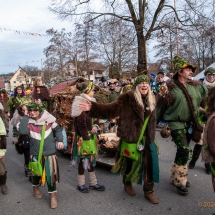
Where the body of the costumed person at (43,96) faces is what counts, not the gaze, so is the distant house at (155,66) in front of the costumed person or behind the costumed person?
behind

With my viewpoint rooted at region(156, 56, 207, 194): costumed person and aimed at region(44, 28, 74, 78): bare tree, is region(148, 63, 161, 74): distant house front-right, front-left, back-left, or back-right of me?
front-right

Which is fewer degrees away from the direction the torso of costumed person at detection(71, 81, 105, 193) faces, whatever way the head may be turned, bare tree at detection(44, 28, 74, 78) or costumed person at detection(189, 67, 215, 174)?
the costumed person

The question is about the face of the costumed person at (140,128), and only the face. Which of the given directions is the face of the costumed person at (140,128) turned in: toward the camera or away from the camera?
toward the camera

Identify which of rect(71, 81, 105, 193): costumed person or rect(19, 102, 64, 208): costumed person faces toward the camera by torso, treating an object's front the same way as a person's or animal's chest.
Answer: rect(19, 102, 64, 208): costumed person

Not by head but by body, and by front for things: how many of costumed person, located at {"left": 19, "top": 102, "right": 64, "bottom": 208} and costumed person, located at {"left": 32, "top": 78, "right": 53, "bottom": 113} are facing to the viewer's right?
0

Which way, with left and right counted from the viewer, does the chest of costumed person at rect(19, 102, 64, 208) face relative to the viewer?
facing the viewer

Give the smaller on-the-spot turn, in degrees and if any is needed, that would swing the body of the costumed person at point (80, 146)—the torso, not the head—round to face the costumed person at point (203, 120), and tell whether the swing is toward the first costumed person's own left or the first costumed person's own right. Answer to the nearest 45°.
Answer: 0° — they already face them

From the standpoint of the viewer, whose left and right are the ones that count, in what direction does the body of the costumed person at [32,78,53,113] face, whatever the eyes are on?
facing the viewer and to the left of the viewer

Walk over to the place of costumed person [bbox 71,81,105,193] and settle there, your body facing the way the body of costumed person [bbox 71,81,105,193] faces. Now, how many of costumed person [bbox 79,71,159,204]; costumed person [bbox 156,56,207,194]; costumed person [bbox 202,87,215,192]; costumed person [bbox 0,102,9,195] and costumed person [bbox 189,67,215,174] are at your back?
1

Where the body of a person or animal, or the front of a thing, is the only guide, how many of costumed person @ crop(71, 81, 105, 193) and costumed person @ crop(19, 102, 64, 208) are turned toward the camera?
1

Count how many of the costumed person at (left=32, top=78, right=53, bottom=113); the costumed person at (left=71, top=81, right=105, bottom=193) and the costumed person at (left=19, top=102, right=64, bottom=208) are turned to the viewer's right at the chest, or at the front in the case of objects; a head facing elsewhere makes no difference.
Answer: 1
